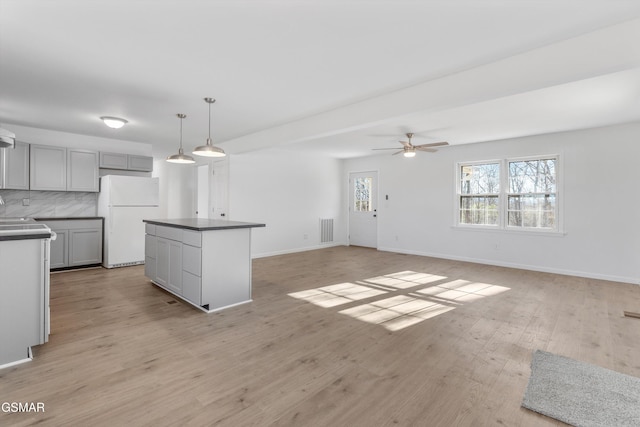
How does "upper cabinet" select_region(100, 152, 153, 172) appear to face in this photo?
toward the camera

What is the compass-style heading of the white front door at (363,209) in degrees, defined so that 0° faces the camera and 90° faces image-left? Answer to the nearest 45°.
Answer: approximately 45°

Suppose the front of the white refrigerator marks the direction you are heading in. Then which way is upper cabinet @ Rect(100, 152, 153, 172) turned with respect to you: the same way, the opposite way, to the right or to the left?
the same way

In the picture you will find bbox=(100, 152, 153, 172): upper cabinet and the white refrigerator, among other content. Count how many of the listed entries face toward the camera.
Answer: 2

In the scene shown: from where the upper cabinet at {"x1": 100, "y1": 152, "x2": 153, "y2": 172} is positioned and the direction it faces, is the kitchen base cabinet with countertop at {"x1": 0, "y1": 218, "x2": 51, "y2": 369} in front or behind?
in front

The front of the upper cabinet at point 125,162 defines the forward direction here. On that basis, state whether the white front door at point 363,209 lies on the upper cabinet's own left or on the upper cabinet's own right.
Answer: on the upper cabinet's own left

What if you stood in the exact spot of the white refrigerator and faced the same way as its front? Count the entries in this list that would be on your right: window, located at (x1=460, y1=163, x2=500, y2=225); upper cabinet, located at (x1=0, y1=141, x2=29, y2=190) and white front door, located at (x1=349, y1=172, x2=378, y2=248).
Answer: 1

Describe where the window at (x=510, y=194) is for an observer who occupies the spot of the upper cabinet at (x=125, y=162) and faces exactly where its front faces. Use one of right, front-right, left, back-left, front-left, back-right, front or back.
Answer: front-left

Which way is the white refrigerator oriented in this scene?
toward the camera

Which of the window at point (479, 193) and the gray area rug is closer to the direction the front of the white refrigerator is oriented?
the gray area rug

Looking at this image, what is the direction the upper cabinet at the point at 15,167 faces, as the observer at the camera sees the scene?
facing the viewer and to the right of the viewer

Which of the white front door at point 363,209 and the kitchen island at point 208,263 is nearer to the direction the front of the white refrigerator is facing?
the kitchen island
